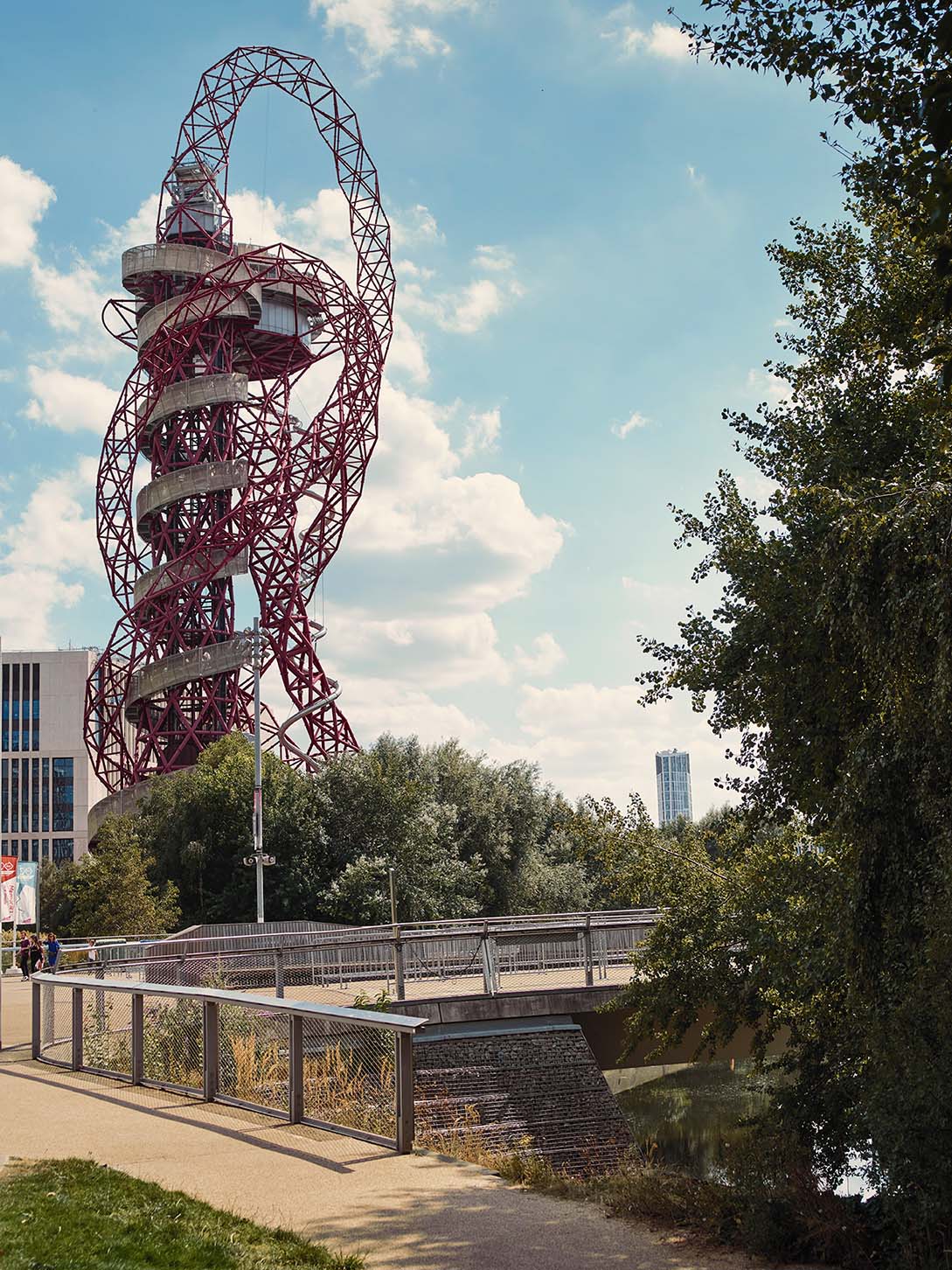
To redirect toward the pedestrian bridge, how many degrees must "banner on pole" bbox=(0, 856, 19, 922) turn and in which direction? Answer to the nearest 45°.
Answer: approximately 45° to its left

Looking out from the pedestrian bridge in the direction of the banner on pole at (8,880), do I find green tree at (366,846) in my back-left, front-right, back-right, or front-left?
front-right

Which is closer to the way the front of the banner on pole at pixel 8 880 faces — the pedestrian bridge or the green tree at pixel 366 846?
the pedestrian bridge

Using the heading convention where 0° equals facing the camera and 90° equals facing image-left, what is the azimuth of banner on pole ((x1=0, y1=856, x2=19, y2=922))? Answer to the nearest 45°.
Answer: approximately 0°

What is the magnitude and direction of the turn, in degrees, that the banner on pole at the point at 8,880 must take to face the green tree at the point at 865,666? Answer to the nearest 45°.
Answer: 0° — it already faces it

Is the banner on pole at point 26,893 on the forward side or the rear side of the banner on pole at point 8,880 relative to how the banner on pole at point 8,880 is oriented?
on the rear side

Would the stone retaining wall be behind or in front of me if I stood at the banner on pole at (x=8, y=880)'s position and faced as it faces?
in front

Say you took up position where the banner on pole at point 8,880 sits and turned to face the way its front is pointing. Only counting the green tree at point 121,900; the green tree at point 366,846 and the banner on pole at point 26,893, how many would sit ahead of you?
0

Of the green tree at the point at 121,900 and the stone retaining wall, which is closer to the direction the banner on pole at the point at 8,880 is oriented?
the stone retaining wall

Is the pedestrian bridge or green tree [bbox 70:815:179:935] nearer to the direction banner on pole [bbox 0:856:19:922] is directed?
the pedestrian bridge

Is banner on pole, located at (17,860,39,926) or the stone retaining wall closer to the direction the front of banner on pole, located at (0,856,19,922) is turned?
the stone retaining wall

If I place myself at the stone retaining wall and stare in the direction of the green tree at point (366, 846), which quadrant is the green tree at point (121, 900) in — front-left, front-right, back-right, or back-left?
front-left
